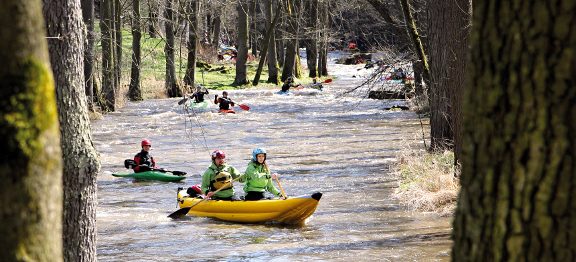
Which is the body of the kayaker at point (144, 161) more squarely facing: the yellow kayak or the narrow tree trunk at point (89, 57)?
the yellow kayak

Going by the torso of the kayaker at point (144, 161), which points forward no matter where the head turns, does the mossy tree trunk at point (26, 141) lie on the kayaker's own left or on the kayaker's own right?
on the kayaker's own right

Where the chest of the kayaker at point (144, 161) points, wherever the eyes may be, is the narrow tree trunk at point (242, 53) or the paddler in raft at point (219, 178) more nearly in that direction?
the paddler in raft

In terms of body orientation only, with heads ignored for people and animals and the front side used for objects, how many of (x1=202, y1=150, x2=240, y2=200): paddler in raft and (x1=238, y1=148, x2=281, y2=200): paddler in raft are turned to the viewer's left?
0
